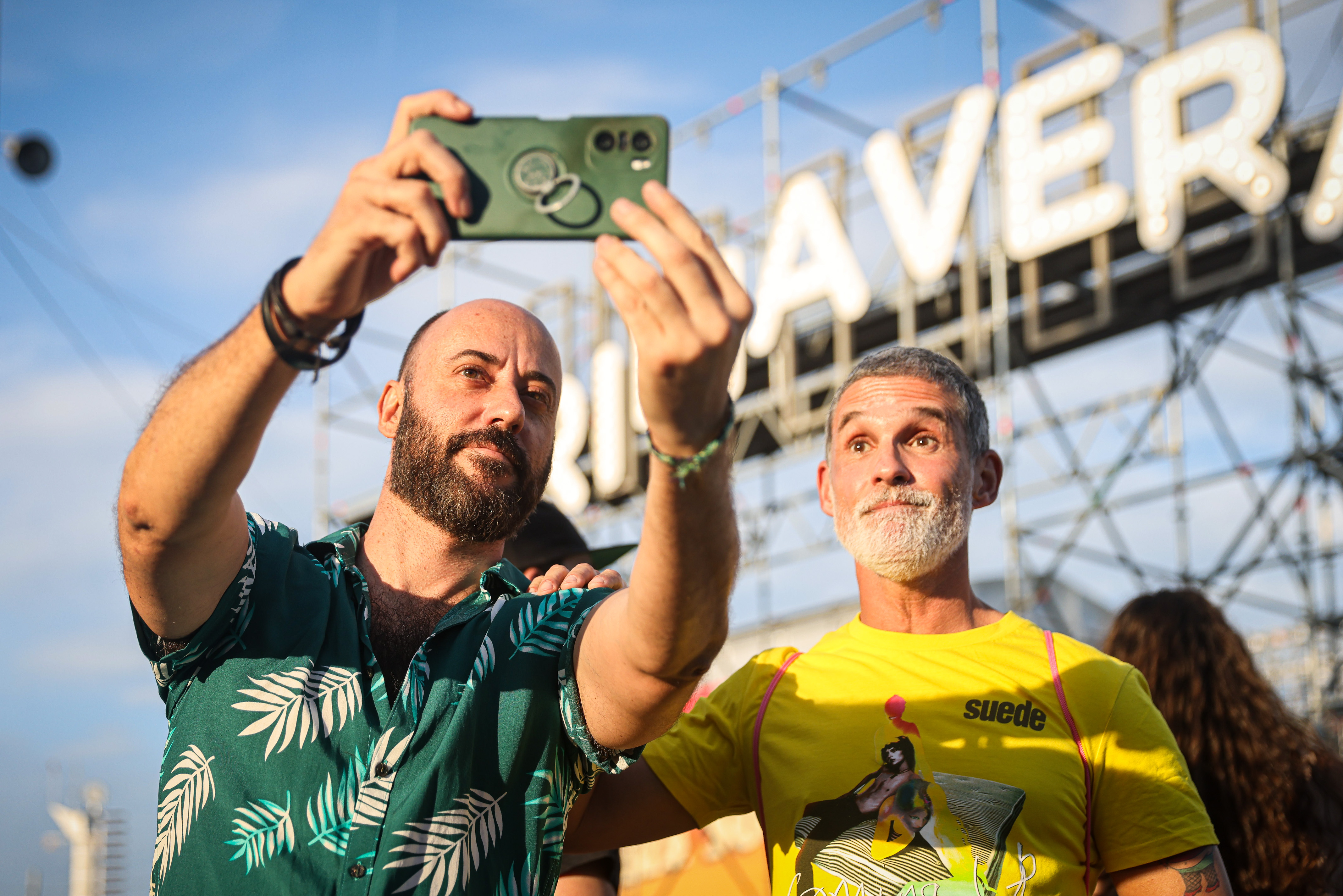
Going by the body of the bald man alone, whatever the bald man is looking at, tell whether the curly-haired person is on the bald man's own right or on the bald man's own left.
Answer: on the bald man's own left

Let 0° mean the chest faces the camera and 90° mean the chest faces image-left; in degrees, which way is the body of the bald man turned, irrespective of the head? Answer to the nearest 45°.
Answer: approximately 0°

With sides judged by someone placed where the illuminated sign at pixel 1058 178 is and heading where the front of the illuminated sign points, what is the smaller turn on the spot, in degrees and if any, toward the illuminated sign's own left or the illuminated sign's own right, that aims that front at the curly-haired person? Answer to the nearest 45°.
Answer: approximately 45° to the illuminated sign's own left

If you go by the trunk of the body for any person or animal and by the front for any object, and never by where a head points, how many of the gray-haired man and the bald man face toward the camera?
2

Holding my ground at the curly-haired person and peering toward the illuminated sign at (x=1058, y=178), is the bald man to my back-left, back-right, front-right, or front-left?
back-left

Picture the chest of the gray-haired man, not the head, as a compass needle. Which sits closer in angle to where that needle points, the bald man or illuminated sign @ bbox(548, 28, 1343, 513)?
the bald man

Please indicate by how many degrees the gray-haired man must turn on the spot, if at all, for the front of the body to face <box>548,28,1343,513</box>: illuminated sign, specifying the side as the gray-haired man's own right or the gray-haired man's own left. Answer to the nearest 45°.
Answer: approximately 180°

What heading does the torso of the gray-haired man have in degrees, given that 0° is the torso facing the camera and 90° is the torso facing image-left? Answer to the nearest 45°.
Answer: approximately 0°

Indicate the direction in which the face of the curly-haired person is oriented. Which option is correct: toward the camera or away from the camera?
away from the camera

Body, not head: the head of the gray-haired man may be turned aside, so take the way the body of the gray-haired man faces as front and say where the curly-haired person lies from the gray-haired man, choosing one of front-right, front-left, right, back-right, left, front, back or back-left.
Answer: back-left
